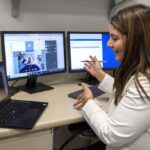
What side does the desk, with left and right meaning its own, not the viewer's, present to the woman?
front

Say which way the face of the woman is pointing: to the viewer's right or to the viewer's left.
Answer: to the viewer's left

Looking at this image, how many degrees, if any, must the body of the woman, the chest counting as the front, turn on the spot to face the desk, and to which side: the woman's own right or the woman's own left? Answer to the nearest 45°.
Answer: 0° — they already face it

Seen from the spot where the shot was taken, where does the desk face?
facing the viewer and to the right of the viewer

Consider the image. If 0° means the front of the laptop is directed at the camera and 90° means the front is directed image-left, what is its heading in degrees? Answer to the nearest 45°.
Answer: approximately 270°

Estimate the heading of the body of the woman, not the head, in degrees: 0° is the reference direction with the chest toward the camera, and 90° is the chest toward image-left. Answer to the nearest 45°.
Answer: approximately 90°

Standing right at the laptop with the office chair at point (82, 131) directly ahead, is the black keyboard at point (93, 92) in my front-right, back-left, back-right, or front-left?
front-left
